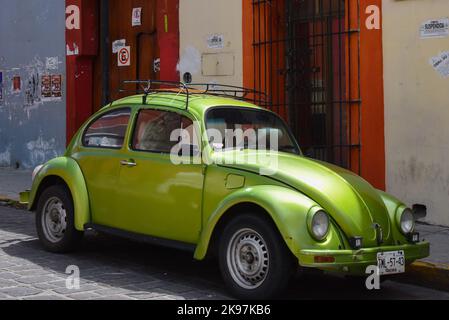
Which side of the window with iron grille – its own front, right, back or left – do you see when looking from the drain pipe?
right

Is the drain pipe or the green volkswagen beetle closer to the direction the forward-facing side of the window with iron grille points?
the green volkswagen beetle

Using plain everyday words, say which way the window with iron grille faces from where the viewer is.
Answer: facing the viewer and to the left of the viewer

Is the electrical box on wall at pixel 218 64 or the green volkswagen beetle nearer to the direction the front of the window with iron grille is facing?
the green volkswagen beetle

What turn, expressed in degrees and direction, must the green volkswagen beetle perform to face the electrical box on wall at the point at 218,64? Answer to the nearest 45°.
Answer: approximately 135° to its left

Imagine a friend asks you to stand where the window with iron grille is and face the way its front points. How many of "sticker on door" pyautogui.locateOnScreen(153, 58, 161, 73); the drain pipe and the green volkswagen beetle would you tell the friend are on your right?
2

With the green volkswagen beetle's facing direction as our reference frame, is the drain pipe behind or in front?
behind

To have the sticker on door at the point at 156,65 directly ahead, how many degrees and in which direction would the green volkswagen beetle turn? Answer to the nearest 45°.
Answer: approximately 135° to its left

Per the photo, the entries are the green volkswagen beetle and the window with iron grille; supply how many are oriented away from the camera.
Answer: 0

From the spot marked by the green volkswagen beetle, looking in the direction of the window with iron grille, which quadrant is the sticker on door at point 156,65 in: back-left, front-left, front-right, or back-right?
front-left

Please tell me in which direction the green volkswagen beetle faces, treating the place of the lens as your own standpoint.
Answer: facing the viewer and to the right of the viewer

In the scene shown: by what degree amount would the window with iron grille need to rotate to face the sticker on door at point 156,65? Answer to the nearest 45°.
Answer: approximately 90° to its right

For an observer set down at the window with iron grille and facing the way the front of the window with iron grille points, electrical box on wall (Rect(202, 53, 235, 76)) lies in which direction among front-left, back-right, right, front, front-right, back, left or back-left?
right

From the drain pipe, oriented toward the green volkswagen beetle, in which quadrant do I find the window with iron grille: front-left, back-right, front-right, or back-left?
front-left

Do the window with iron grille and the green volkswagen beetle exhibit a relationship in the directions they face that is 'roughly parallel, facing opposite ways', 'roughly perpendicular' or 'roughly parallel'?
roughly perpendicular
